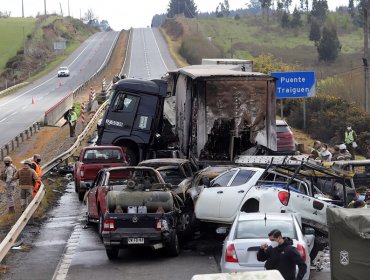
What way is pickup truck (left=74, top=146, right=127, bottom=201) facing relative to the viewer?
away from the camera

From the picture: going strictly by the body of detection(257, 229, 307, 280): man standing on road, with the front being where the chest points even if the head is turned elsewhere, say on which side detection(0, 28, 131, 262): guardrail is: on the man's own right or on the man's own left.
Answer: on the man's own right

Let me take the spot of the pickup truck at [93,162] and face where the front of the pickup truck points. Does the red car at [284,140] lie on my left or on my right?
on my right

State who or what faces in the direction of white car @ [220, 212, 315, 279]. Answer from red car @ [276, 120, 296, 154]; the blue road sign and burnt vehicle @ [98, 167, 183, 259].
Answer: the blue road sign

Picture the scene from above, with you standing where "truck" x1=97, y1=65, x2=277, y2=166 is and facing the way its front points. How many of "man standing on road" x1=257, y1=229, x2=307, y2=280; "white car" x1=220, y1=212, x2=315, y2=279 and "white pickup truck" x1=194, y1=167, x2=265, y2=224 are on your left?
3

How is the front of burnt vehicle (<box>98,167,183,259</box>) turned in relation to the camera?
facing away from the viewer

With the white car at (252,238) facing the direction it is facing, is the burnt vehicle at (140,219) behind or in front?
in front

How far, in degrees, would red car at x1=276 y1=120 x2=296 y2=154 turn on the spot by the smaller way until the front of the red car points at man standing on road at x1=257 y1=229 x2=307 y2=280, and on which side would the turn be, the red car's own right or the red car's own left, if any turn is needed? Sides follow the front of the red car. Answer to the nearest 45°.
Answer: approximately 180°

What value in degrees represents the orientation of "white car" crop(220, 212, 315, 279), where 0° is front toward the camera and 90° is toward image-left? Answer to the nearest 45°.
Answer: approximately 180°

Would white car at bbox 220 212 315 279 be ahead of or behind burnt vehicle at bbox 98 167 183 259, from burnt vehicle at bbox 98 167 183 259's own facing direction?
behind

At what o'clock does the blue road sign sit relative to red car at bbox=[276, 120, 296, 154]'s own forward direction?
The blue road sign is roughly at 12 o'clock from the red car.

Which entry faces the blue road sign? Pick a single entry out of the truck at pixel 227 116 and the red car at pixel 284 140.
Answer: the red car

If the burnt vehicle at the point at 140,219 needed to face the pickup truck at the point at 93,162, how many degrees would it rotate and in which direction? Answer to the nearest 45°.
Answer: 0° — it already faces it

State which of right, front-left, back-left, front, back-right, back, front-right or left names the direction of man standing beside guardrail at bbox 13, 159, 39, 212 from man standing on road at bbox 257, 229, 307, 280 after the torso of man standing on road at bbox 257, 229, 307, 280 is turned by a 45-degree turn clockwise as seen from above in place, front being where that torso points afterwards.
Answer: front-right
